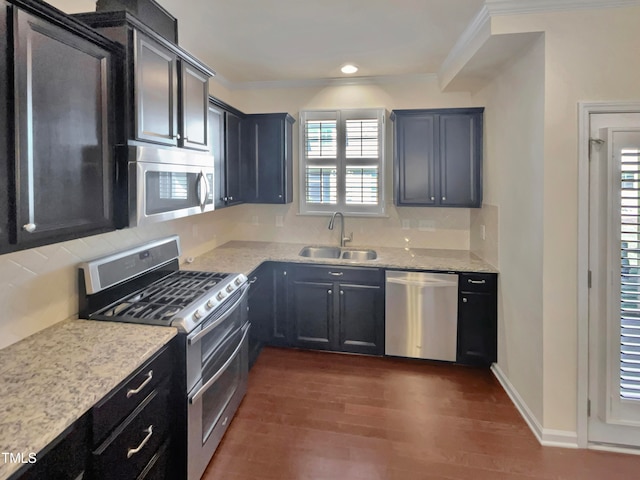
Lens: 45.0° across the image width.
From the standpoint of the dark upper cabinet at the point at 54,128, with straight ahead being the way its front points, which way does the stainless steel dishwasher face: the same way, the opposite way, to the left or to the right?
to the right

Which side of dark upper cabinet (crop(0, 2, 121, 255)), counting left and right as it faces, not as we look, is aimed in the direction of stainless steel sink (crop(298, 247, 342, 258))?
left

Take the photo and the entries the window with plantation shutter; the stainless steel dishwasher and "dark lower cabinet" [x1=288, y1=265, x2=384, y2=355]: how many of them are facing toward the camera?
3

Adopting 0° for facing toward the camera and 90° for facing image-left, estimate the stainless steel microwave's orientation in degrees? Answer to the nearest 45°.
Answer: approximately 315°

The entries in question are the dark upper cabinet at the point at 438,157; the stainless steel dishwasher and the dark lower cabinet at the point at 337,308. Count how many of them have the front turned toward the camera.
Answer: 3

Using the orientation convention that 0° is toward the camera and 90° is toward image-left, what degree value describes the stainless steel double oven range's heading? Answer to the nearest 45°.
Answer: approximately 315°

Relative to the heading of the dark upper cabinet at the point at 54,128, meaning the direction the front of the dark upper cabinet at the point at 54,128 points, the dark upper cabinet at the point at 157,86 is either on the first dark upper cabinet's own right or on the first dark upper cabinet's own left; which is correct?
on the first dark upper cabinet's own left
